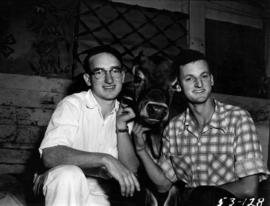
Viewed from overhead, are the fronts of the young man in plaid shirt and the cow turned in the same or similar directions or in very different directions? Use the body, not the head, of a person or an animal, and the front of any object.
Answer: same or similar directions

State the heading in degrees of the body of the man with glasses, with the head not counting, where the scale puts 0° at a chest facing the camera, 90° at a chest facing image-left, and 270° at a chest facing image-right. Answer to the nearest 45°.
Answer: approximately 315°

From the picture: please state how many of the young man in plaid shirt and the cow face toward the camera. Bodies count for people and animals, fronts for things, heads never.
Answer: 2

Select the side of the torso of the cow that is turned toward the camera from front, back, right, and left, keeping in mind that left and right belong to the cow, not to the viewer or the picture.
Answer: front

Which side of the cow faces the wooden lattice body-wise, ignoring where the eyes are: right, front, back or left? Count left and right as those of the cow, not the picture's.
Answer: back

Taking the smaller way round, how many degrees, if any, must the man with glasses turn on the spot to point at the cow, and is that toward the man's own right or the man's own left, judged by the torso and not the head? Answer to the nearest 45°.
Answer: approximately 90° to the man's own left
